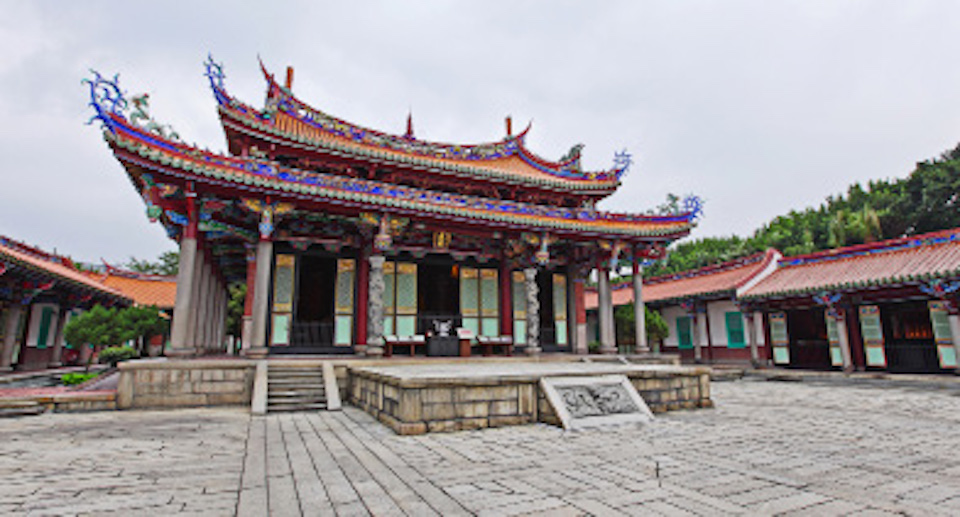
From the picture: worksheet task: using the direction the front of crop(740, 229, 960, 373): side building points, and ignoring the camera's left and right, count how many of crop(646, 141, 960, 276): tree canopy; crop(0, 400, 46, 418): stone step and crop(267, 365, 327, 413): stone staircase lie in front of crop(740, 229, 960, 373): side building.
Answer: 2

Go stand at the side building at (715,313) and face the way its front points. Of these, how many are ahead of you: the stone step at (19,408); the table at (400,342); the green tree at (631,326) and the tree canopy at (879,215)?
3

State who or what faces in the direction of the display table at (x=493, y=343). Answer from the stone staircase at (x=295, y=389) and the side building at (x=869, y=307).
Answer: the side building

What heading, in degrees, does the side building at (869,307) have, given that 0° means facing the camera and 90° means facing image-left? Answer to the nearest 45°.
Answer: approximately 45°

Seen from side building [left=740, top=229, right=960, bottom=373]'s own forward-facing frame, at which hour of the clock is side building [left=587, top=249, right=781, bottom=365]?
side building [left=587, top=249, right=781, bottom=365] is roughly at 2 o'clock from side building [left=740, top=229, right=960, bottom=373].

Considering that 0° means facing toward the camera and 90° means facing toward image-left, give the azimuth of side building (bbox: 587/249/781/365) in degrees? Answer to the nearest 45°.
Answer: approximately 45°

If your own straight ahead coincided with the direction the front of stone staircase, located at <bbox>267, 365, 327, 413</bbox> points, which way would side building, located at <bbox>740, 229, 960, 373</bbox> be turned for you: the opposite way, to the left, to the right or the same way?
to the right

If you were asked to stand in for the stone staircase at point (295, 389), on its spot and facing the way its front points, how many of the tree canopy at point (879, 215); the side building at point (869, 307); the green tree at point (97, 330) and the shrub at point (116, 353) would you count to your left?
2

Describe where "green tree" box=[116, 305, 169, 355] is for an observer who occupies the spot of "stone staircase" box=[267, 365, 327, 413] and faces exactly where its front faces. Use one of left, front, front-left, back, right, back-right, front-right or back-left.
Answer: back-right

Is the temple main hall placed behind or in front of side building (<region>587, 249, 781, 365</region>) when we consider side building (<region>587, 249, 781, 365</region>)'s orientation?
in front

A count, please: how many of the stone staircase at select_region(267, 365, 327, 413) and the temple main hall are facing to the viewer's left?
0

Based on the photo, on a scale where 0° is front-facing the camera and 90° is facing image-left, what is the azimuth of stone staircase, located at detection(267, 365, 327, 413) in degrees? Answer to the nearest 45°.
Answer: approximately 0°

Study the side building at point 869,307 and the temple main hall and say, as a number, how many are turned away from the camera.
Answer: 0
